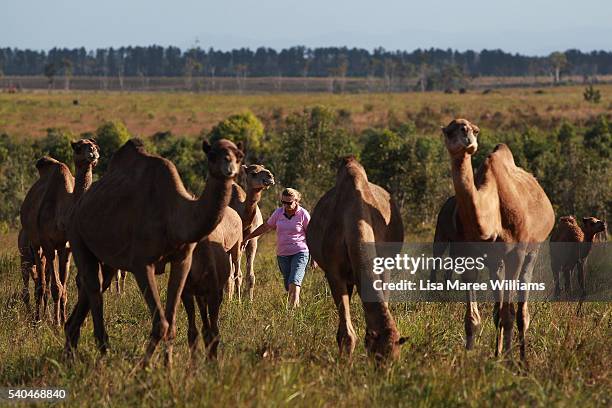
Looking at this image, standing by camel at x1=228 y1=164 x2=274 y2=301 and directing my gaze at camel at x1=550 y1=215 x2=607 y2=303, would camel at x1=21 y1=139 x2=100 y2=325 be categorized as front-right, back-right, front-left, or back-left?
back-right

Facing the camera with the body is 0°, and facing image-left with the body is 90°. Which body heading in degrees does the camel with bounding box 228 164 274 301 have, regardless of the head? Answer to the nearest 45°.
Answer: approximately 315°

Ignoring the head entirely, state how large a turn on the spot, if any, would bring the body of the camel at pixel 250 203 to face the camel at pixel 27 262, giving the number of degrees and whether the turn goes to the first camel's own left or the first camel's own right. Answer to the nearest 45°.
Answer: approximately 135° to the first camel's own right

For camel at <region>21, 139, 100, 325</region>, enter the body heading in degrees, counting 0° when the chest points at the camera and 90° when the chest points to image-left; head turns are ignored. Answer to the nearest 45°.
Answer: approximately 315°

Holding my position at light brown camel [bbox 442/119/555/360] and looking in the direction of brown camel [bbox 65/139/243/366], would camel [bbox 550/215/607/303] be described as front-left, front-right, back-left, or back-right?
back-right

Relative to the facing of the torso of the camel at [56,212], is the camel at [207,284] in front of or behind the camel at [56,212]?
in front
